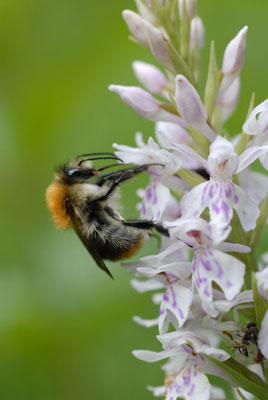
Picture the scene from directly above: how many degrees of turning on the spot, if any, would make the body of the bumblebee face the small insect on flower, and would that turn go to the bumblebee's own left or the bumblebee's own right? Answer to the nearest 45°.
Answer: approximately 45° to the bumblebee's own right

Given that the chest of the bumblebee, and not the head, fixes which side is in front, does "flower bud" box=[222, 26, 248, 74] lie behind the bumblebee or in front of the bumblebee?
in front

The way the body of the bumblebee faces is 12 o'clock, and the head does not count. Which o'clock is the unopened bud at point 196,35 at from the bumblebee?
The unopened bud is roughly at 12 o'clock from the bumblebee.

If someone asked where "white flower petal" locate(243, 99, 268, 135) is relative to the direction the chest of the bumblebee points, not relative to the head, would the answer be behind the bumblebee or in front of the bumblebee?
in front

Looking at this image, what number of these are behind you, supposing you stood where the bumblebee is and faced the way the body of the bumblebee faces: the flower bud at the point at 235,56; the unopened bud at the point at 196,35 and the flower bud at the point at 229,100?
0

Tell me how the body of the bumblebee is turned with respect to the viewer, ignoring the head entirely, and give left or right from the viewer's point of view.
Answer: facing to the right of the viewer

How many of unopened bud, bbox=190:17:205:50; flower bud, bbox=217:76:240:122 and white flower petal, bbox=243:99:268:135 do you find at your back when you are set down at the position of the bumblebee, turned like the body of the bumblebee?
0

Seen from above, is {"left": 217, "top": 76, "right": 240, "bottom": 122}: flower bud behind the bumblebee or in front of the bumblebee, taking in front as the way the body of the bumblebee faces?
in front
